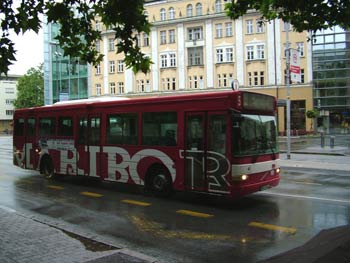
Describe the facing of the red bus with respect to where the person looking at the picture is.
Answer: facing the viewer and to the right of the viewer

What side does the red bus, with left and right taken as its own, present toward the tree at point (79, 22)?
right
